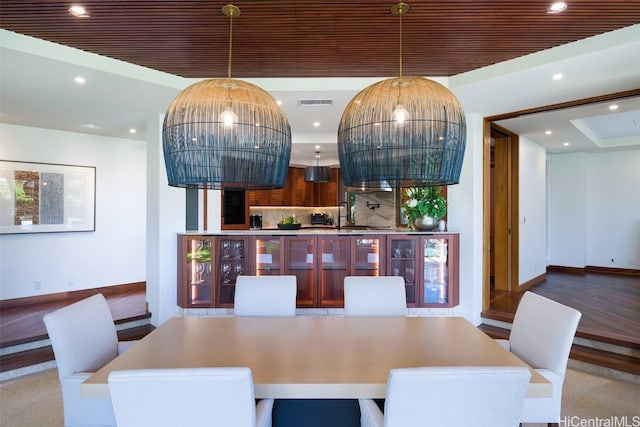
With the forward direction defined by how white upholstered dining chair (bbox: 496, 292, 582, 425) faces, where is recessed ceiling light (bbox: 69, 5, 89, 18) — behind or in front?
in front

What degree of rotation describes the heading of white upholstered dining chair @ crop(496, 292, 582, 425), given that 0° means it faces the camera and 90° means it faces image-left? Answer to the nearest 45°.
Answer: approximately 45°

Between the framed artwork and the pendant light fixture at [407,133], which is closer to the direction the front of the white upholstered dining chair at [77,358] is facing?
the pendant light fixture

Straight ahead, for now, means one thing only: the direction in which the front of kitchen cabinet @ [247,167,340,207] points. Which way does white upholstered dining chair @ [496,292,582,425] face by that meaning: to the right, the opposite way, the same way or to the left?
to the right

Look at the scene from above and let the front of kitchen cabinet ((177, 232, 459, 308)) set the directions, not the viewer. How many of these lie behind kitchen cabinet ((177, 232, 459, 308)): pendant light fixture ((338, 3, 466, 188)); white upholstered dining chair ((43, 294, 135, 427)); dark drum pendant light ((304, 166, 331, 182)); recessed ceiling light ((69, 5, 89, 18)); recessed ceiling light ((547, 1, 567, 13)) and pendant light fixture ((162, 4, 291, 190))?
1

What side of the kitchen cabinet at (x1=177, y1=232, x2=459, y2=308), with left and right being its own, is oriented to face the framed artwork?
right

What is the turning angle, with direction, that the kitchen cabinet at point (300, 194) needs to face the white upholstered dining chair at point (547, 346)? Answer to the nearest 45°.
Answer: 0° — it already faces it

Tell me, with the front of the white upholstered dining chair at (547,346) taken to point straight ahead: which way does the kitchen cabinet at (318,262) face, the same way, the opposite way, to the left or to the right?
to the left

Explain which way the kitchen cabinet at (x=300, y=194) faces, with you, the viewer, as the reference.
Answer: facing the viewer

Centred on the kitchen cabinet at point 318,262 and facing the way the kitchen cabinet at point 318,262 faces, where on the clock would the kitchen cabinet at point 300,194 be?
the kitchen cabinet at point 300,194 is roughly at 6 o'clock from the kitchen cabinet at point 318,262.

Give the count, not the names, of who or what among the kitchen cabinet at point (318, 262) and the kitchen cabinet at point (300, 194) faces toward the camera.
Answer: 2

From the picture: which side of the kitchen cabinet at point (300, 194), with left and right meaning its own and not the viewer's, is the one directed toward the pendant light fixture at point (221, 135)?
front

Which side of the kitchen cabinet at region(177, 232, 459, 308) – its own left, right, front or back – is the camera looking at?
front

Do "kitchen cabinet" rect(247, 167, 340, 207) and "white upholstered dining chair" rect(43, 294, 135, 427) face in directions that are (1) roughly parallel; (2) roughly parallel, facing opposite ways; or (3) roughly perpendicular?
roughly perpendicular

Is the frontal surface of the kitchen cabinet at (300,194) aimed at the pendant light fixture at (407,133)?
yes
